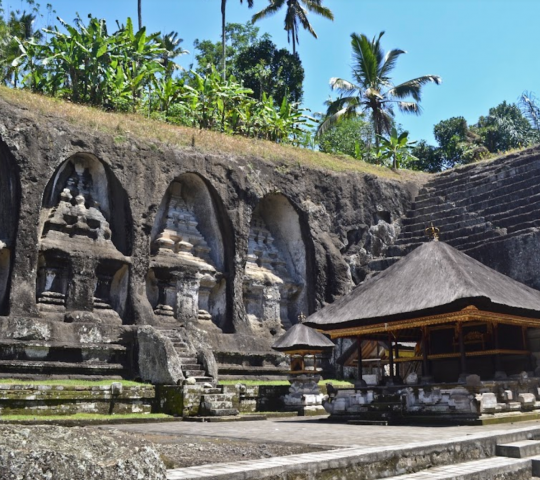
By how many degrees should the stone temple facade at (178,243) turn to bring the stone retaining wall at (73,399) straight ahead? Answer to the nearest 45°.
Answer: approximately 45° to its right

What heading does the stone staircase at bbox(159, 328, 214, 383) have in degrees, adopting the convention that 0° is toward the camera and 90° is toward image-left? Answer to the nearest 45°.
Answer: approximately 315°

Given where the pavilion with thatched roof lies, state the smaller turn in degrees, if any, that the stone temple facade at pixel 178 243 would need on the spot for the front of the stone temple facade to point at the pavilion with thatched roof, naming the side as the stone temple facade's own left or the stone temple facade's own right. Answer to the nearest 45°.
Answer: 0° — it already faces it

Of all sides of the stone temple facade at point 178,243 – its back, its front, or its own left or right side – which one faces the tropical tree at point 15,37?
back

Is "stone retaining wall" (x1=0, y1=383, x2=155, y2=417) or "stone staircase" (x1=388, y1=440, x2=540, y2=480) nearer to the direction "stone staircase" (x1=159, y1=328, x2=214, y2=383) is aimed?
the stone staircase

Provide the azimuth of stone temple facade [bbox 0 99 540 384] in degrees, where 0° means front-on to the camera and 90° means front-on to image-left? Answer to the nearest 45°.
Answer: approximately 315°

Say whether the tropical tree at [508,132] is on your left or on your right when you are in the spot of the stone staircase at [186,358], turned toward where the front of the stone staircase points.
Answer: on your left

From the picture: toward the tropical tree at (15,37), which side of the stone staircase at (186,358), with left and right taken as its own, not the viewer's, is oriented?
back
